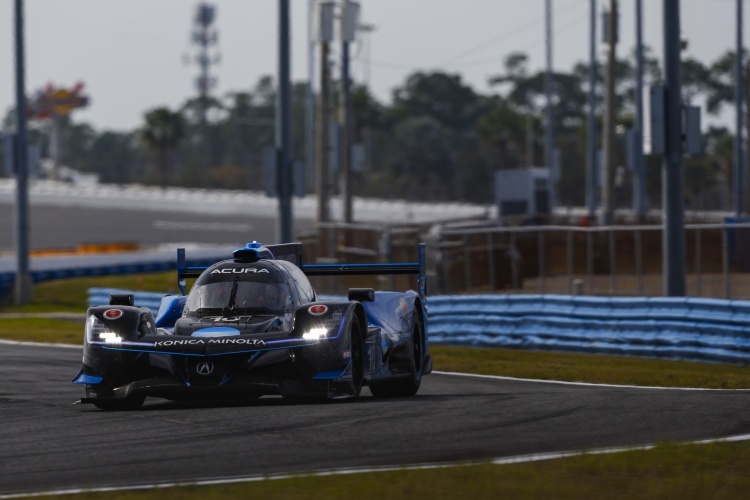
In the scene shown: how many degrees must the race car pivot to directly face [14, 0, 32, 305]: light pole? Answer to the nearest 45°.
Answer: approximately 180°

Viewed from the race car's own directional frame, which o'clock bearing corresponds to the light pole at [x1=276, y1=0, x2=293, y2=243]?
The light pole is roughly at 6 o'clock from the race car.

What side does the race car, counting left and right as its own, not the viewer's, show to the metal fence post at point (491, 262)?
back

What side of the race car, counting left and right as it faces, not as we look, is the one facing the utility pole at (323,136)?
back

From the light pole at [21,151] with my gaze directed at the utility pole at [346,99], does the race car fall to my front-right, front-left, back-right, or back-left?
back-right

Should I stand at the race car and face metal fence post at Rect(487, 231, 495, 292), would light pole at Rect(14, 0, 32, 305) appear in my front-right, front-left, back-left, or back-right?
front-left

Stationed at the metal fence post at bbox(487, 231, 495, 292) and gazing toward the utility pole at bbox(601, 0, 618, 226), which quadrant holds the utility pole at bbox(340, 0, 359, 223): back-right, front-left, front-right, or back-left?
front-left

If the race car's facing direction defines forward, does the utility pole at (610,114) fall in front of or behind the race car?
behind

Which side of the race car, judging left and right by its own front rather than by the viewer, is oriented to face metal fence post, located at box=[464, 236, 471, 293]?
back

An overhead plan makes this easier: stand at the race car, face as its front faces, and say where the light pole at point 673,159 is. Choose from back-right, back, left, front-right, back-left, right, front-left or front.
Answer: back-left

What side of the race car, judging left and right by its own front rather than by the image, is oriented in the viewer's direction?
front

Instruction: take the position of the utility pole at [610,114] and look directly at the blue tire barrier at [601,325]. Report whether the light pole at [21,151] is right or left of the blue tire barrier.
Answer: right
